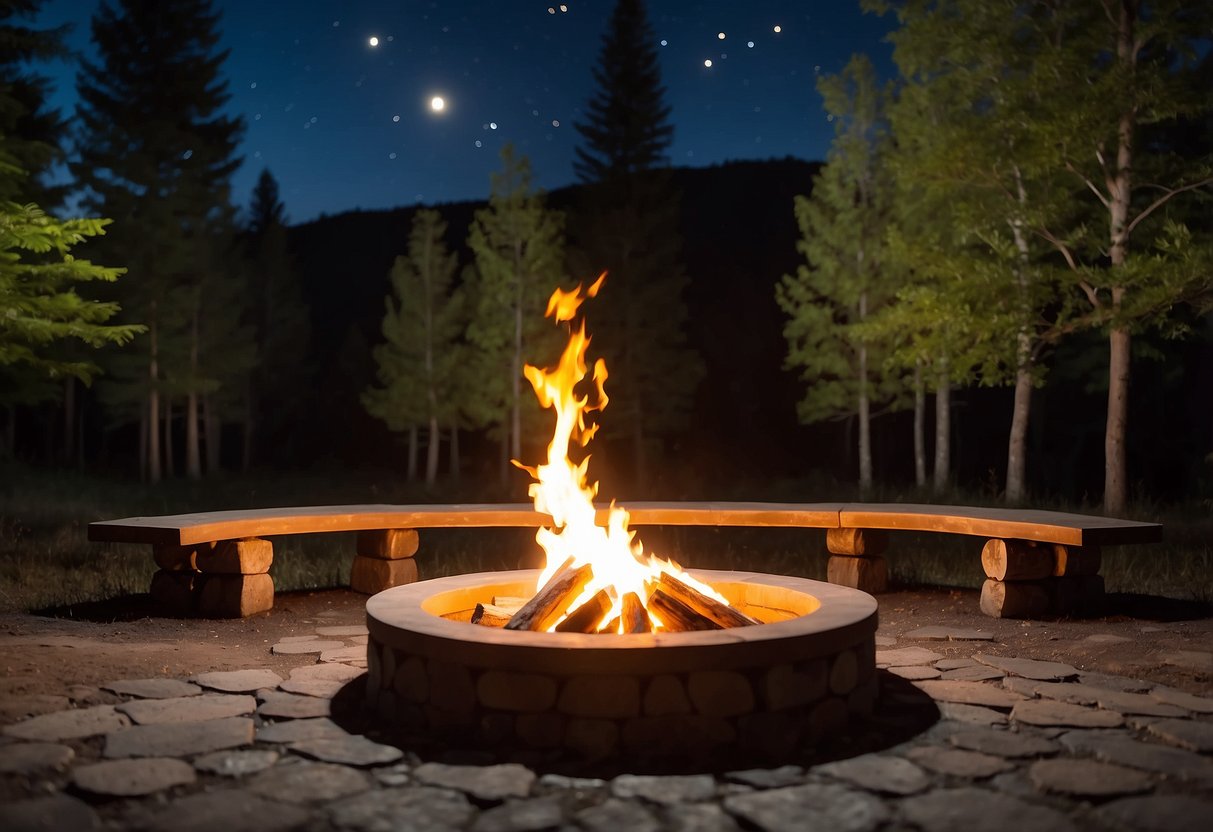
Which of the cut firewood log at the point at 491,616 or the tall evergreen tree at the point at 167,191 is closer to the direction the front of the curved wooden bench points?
the cut firewood log

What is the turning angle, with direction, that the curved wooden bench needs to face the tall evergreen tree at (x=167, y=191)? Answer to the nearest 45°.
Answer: approximately 135° to its right

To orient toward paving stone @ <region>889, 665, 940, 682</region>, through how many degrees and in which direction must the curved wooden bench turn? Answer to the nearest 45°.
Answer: approximately 45° to its left

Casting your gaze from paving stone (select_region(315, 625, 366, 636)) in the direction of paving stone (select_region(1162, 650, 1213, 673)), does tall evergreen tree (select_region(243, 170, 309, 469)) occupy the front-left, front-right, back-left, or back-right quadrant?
back-left

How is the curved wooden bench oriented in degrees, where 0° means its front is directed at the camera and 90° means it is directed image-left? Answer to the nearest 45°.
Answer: approximately 0°

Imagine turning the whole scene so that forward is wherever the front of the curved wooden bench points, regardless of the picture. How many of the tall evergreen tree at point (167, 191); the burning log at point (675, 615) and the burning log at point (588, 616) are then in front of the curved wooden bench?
2

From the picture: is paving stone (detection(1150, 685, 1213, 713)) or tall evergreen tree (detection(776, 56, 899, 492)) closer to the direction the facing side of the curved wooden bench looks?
the paving stone

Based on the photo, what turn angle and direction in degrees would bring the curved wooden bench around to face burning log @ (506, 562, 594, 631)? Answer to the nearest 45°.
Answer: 0° — it already faces it

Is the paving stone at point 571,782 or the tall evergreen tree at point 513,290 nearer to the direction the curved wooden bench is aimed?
the paving stone

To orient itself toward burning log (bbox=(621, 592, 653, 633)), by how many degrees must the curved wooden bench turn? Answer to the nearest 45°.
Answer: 0° — it already faces it

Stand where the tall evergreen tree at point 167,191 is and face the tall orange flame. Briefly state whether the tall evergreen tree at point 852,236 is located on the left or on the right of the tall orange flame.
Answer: left

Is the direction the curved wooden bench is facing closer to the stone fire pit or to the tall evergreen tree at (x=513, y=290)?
the stone fire pit

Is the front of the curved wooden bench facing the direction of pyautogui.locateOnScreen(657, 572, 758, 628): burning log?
yes
